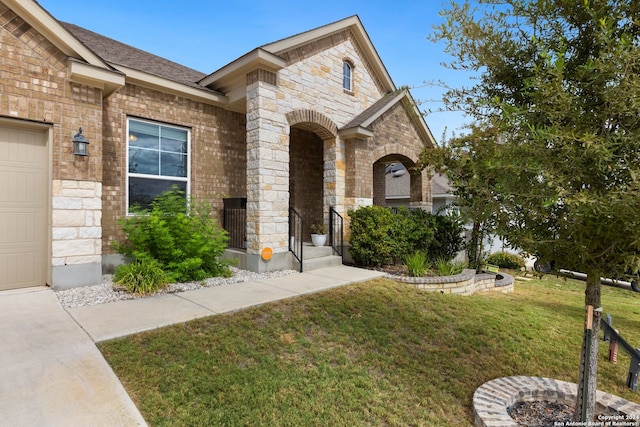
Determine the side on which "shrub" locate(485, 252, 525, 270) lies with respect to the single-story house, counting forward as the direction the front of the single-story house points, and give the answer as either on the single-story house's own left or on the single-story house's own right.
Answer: on the single-story house's own left

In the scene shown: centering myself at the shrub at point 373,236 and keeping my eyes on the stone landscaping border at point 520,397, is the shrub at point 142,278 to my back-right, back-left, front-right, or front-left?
front-right

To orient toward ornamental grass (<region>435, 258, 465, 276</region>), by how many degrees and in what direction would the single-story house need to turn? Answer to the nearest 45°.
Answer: approximately 45° to its left

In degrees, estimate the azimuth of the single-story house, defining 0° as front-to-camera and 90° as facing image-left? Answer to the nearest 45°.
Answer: approximately 315°

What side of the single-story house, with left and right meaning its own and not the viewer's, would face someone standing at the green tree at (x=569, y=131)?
front

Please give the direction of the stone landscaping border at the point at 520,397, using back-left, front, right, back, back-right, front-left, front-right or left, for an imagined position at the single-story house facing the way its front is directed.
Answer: front
